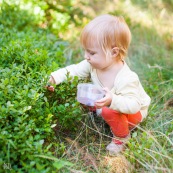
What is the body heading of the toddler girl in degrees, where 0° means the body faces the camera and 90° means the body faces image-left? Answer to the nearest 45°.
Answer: approximately 45°

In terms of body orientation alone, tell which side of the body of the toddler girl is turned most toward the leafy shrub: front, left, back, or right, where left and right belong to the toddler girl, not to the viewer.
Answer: front

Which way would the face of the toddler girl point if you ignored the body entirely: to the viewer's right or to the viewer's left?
to the viewer's left
